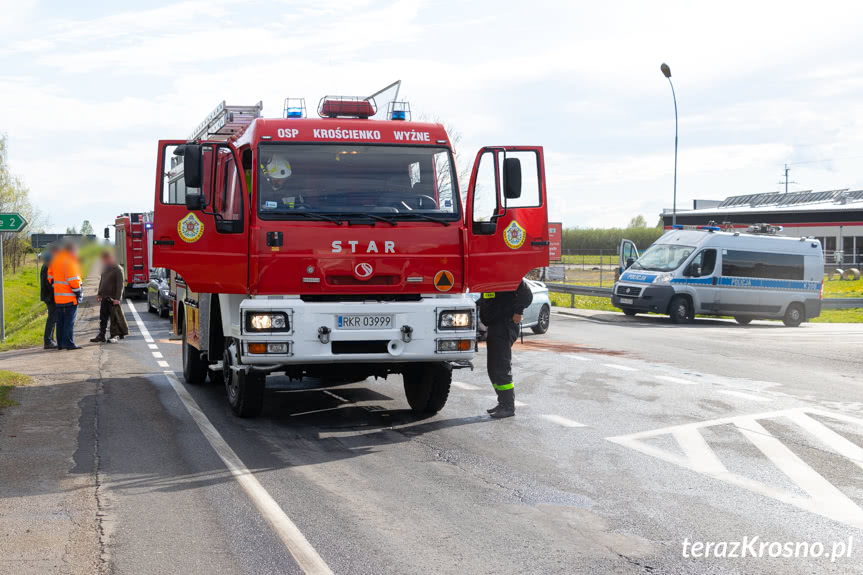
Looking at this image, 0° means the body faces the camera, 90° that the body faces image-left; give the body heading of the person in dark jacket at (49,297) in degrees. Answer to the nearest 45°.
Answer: approximately 270°

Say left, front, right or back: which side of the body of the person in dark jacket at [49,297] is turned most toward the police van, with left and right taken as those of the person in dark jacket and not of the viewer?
front

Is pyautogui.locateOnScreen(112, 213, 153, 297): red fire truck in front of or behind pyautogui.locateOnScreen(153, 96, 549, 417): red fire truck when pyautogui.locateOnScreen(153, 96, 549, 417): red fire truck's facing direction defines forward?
behind

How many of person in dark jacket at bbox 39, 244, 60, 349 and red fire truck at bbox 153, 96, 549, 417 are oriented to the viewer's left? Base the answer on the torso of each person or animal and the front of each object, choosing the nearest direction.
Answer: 0

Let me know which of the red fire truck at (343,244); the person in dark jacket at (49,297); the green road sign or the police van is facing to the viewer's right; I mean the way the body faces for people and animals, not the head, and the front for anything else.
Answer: the person in dark jacket

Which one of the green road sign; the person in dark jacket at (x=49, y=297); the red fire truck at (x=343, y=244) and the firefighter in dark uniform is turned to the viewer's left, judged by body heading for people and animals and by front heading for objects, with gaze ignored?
the firefighter in dark uniform

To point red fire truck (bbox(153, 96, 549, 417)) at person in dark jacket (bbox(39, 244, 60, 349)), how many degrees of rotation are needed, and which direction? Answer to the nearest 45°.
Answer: approximately 135° to its right

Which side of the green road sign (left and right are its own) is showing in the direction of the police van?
left

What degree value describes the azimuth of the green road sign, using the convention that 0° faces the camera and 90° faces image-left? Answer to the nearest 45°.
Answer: approximately 0°

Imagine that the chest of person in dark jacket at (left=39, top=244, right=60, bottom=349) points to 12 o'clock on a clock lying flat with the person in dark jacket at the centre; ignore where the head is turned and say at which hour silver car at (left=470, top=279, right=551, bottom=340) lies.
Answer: The silver car is roughly at 12 o'clock from the person in dark jacket.

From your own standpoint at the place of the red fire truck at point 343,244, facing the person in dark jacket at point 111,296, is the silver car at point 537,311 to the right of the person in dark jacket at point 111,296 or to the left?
right

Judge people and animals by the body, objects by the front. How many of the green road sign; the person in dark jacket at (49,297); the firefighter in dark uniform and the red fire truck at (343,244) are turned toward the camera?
2

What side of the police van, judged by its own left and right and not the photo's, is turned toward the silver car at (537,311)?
front

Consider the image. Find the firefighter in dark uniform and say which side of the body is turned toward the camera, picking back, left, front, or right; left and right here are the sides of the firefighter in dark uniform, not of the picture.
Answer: left
